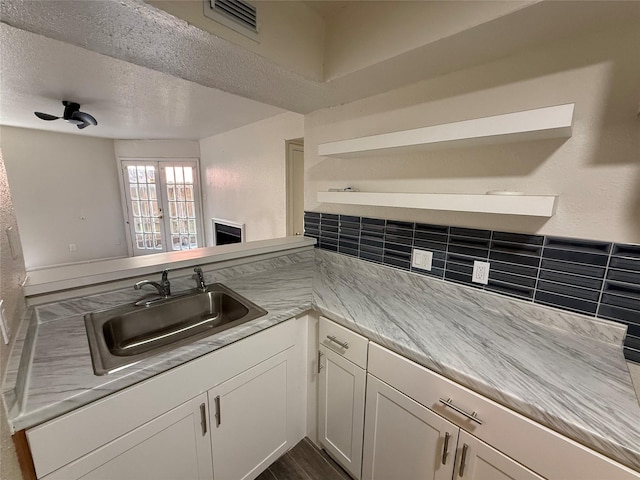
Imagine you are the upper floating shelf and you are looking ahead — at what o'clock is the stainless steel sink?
The stainless steel sink is roughly at 1 o'clock from the upper floating shelf.

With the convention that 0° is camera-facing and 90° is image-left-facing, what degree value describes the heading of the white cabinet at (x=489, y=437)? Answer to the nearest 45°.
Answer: approximately 45°

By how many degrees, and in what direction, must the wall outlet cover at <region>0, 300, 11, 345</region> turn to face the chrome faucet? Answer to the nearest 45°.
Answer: approximately 45° to its left

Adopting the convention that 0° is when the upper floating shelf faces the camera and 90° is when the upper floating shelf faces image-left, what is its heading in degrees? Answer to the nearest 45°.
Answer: approximately 45°

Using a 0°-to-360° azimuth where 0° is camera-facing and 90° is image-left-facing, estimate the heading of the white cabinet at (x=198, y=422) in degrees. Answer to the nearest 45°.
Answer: approximately 315°

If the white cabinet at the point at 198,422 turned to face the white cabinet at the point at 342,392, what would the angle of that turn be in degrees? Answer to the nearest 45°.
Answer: approximately 45° to its left

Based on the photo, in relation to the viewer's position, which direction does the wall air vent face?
facing the viewer and to the right of the viewer
